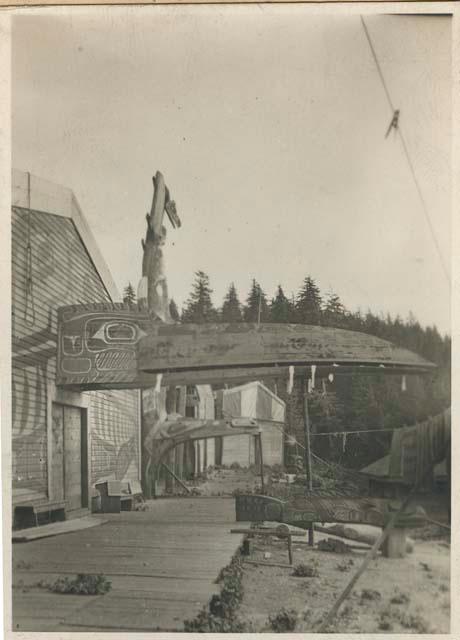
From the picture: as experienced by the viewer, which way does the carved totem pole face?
facing to the right of the viewer
